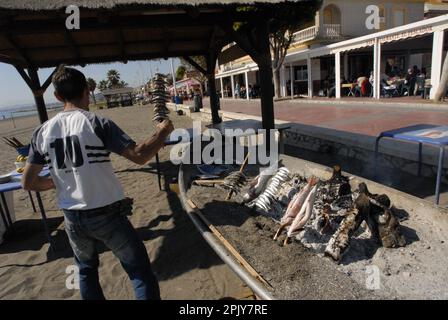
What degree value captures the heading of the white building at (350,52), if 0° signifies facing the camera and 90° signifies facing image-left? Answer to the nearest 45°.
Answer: approximately 45°

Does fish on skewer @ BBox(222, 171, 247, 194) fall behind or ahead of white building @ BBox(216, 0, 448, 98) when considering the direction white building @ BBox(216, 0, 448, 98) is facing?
ahead

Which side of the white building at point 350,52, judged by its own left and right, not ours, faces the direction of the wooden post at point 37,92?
front

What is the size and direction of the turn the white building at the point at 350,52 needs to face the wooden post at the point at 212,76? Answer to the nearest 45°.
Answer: approximately 45° to its left

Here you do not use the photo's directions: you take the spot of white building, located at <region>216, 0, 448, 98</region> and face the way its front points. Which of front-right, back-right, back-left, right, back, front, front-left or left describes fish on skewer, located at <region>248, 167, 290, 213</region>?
front-left

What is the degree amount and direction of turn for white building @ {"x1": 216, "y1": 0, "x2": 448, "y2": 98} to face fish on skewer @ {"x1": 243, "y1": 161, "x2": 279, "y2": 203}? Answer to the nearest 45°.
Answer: approximately 45° to its left

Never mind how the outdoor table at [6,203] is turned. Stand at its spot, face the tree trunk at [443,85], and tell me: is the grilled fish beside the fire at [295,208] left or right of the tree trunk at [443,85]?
right

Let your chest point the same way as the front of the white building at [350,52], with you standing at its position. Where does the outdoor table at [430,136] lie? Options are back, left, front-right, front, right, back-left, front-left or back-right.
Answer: front-left

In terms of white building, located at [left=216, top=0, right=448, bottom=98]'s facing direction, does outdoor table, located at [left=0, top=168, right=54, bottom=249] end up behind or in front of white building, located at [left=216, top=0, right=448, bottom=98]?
in front

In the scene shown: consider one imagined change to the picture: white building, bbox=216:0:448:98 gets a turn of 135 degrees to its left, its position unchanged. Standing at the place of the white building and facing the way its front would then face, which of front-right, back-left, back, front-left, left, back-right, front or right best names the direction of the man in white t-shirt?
right

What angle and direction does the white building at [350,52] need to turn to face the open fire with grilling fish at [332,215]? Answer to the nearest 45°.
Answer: approximately 45° to its left

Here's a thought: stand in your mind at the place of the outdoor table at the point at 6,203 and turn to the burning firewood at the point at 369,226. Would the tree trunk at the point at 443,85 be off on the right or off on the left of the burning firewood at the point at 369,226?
left
